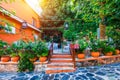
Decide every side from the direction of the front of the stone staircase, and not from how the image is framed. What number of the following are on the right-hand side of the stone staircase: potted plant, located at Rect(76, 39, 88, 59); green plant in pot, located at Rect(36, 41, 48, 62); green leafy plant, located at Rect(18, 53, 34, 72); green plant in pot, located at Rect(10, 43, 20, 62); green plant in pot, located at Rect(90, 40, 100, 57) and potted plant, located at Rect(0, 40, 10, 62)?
4

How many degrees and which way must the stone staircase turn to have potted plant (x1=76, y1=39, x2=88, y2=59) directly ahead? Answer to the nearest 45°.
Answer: approximately 90° to its left

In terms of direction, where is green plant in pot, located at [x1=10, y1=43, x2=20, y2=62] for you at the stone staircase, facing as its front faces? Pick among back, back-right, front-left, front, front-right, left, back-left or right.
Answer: right

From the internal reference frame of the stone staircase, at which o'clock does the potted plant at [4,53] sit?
The potted plant is roughly at 3 o'clock from the stone staircase.

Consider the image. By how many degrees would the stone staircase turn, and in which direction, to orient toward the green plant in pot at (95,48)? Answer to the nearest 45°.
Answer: approximately 90° to its left

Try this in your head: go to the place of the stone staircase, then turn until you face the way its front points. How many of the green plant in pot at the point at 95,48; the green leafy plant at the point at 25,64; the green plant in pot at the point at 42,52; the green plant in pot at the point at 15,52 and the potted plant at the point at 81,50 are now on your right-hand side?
3

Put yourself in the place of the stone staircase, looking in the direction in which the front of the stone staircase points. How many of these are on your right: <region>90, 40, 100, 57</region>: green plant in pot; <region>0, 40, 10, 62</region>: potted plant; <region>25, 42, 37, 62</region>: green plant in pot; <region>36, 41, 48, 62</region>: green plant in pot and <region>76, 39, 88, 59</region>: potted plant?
3

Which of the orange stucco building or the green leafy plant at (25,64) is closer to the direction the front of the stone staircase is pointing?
the green leafy plant

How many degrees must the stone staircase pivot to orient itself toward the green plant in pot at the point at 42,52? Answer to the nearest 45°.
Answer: approximately 90° to its right

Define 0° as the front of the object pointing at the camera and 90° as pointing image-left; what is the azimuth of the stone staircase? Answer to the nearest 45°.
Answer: approximately 0°

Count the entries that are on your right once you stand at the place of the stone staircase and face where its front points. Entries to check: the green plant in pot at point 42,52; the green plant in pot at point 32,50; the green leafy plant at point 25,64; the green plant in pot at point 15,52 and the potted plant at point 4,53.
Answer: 5

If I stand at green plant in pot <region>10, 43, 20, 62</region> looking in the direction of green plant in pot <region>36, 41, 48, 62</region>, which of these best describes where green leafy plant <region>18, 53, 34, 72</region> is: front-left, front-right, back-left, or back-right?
front-right

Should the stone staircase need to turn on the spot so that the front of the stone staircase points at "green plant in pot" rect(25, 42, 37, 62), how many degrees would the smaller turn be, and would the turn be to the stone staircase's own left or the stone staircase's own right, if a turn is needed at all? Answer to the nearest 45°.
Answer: approximately 90° to the stone staircase's own right

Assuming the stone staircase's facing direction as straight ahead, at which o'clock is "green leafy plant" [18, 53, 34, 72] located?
The green leafy plant is roughly at 3 o'clock from the stone staircase.

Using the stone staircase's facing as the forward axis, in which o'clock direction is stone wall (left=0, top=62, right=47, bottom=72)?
The stone wall is roughly at 3 o'clock from the stone staircase.

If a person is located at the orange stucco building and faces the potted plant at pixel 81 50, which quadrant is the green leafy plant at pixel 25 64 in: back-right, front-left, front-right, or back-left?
front-right
